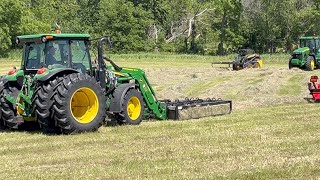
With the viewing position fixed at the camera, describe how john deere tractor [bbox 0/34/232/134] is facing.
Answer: facing away from the viewer and to the right of the viewer

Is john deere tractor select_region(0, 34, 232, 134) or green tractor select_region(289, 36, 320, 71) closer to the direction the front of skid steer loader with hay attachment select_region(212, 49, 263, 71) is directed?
the john deere tractor

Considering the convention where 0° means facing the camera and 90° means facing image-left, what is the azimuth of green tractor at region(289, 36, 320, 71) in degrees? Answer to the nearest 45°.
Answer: approximately 45°

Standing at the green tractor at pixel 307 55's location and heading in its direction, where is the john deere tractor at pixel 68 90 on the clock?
The john deere tractor is roughly at 11 o'clock from the green tractor.

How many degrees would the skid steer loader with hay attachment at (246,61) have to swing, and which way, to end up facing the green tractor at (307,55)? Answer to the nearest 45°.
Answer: approximately 135° to its left

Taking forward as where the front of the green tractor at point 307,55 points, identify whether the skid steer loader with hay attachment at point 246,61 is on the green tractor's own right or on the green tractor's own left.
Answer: on the green tractor's own right
